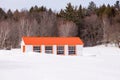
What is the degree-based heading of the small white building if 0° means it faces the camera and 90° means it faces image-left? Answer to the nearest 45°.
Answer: approximately 0°
